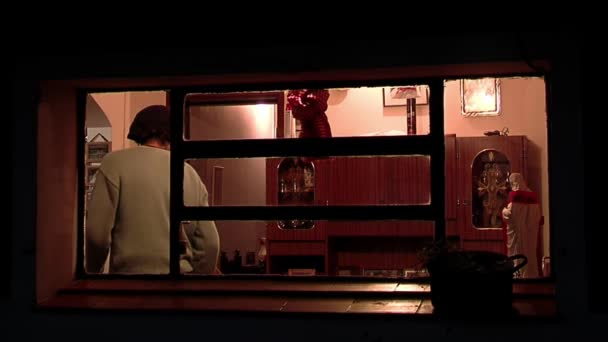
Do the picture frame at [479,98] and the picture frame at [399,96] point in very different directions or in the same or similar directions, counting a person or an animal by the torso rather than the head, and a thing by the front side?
same or similar directions

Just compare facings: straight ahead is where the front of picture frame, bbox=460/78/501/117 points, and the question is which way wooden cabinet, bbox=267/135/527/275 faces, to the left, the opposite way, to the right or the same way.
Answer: the same way

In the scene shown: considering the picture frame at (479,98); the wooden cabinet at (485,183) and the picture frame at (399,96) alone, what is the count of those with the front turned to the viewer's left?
0

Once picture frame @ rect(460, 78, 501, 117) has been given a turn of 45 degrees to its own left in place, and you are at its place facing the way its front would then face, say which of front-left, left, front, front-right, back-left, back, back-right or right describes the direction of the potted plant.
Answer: front-right

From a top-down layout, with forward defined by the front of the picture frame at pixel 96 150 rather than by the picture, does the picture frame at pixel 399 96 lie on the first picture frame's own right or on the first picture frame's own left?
on the first picture frame's own left

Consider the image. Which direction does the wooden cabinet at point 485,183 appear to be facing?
toward the camera

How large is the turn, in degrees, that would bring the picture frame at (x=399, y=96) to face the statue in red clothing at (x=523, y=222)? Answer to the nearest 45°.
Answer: approximately 90° to its left

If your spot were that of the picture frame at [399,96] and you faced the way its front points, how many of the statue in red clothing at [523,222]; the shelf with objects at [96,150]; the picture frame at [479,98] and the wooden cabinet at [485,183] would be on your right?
1

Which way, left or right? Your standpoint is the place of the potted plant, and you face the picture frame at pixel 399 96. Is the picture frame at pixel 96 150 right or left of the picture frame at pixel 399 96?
left

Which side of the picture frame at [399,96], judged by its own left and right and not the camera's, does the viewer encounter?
front
